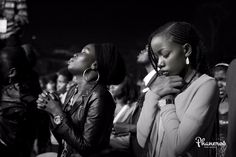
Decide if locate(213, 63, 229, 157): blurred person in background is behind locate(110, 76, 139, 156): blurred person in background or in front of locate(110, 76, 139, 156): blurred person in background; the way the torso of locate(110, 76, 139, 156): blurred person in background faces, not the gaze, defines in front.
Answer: behind

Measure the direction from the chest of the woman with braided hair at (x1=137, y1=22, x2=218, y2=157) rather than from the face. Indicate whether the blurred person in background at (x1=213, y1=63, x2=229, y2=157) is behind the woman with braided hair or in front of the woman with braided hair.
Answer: behind

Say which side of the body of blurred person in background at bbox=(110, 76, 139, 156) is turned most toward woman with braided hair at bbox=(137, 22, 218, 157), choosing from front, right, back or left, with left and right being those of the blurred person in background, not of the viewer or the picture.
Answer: left

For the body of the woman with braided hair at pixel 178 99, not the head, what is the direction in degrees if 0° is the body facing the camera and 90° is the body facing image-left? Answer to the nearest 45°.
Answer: approximately 45°

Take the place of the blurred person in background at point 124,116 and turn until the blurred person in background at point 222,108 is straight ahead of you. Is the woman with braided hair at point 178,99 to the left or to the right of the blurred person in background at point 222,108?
right
